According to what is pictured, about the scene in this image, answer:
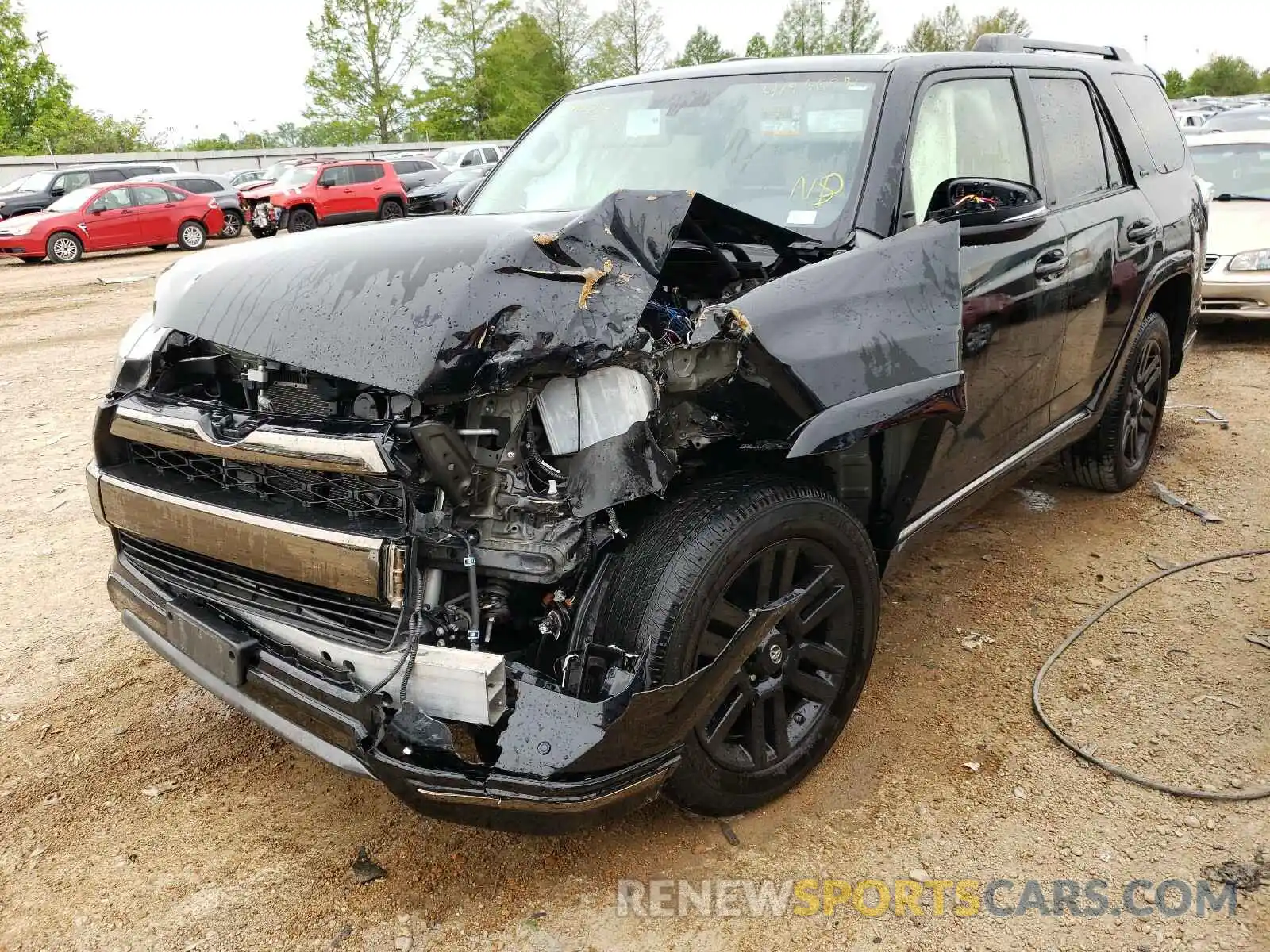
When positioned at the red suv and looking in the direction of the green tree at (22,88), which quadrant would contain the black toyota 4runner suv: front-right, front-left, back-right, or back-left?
back-left

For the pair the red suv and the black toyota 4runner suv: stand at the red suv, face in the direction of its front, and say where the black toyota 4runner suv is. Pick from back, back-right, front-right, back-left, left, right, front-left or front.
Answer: front-left

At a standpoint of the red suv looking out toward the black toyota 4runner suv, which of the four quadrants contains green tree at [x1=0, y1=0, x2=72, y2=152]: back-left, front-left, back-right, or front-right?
back-right

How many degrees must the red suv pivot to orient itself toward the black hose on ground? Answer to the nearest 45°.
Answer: approximately 45° to its left

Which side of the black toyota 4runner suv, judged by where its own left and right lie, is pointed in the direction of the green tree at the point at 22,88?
right

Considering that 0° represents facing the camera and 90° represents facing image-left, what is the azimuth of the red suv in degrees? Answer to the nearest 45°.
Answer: approximately 45°

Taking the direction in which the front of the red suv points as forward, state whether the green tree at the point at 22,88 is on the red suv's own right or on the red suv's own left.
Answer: on the red suv's own right

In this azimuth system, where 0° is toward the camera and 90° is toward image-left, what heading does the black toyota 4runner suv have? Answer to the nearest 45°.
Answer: approximately 45°
